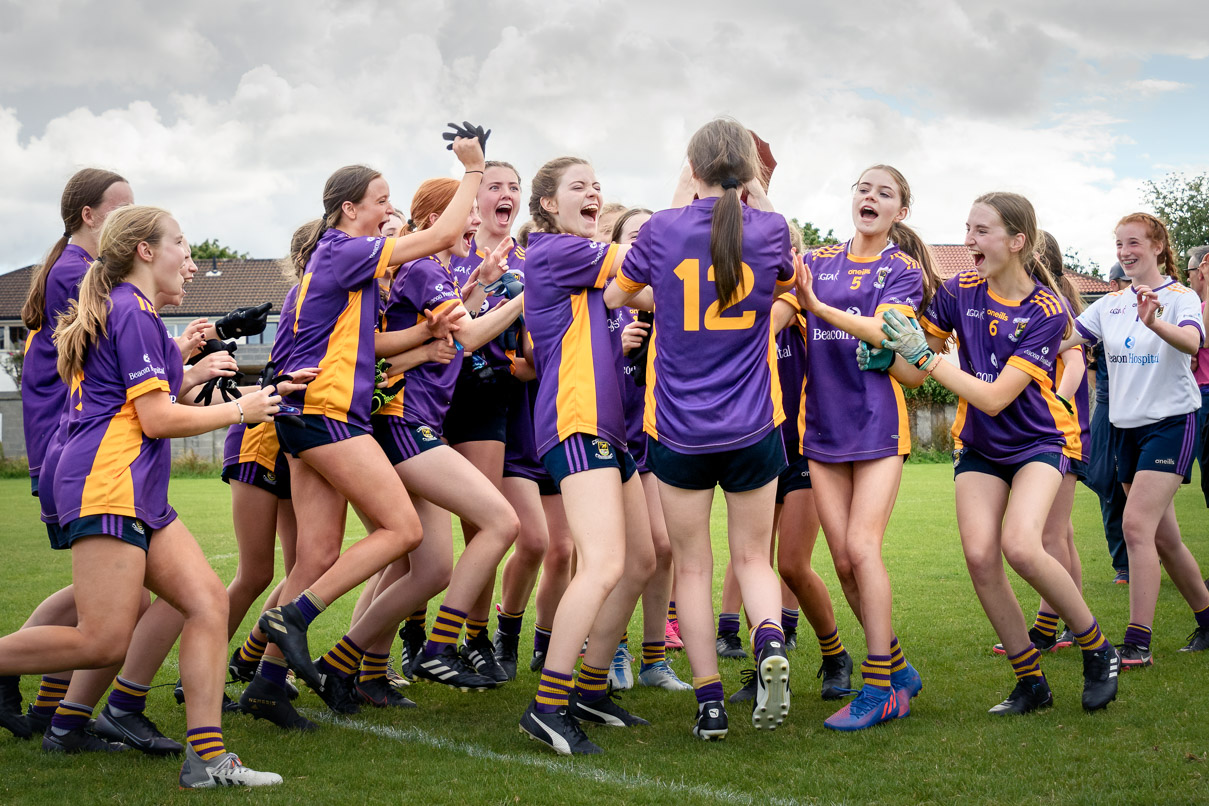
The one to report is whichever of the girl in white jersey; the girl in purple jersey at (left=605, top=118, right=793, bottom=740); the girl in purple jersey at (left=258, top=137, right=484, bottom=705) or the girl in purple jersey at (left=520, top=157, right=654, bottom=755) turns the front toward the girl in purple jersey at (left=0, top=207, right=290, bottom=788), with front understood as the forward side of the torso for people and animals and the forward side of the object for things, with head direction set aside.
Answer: the girl in white jersey

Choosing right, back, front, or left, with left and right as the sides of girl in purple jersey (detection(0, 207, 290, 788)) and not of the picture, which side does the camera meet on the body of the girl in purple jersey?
right

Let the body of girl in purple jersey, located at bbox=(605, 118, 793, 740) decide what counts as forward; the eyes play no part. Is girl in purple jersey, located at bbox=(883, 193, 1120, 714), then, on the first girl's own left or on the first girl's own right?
on the first girl's own right

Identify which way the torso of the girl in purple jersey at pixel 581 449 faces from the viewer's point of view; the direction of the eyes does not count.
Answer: to the viewer's right

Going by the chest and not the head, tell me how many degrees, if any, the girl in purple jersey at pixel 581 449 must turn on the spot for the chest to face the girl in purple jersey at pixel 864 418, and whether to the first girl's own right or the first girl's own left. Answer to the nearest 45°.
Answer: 0° — they already face them

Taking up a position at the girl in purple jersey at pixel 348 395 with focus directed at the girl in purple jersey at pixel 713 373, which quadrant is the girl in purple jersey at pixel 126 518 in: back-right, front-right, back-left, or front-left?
back-right

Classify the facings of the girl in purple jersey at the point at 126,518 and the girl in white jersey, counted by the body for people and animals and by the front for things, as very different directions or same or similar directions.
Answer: very different directions

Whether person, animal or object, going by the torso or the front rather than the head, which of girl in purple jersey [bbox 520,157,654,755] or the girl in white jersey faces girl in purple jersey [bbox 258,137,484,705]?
the girl in white jersey
